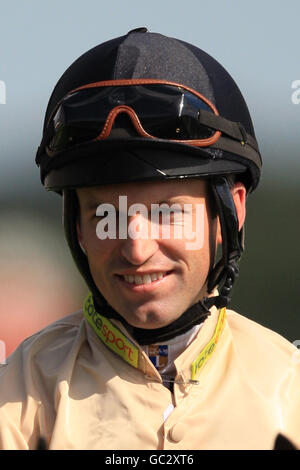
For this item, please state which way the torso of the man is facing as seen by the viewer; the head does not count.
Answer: toward the camera
